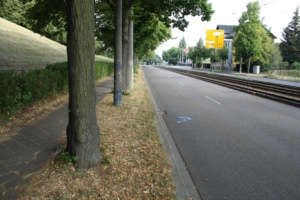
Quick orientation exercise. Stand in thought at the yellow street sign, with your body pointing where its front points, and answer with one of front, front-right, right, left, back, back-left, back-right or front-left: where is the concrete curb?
front

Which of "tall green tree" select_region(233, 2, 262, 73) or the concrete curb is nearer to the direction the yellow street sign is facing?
the concrete curb

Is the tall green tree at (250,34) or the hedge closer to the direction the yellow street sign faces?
the hedge

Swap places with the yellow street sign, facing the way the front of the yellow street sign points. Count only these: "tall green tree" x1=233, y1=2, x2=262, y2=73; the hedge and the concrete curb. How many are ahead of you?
2

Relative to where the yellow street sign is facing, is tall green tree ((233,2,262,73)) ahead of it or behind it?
behind

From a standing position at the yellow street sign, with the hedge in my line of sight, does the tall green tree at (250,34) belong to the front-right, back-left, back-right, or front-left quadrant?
back-left

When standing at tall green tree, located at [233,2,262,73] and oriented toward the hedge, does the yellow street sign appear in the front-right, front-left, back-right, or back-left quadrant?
front-right

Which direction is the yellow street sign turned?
toward the camera

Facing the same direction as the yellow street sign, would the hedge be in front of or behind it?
in front
